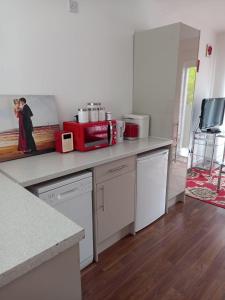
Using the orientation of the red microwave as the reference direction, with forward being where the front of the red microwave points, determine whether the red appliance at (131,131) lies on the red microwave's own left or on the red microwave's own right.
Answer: on the red microwave's own left

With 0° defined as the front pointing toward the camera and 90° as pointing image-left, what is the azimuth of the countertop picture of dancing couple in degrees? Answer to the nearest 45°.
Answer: approximately 315°

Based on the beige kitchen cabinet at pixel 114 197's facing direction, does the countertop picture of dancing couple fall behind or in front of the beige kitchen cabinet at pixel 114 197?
behind

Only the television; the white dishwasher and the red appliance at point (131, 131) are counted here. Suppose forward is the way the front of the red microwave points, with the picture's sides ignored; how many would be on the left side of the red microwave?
2

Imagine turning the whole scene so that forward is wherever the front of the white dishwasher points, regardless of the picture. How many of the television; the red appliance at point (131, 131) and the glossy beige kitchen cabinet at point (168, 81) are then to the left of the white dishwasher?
3

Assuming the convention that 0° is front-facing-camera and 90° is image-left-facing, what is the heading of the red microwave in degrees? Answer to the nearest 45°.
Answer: approximately 315°

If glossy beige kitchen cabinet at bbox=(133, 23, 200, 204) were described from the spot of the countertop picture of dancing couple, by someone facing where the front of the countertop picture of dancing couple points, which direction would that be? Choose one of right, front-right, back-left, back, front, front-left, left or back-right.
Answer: front-left

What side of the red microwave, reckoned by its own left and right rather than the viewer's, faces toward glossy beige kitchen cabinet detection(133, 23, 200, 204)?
left

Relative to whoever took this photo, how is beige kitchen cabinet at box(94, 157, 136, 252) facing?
facing the viewer and to the right of the viewer
